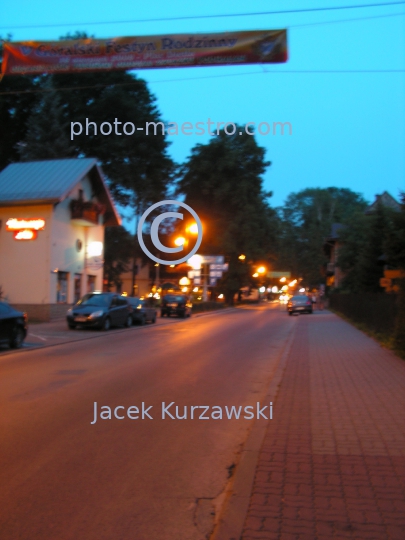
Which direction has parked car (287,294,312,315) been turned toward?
away from the camera

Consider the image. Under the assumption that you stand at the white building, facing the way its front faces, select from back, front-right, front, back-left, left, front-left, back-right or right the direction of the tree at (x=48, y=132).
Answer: back-left

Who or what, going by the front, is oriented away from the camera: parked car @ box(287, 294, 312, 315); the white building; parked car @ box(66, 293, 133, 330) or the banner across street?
parked car @ box(287, 294, 312, 315)

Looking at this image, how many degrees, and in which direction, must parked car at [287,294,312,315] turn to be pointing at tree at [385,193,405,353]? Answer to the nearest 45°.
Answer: approximately 180°

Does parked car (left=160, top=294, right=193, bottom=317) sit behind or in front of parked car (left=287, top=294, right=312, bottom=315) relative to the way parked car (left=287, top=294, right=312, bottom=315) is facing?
behind

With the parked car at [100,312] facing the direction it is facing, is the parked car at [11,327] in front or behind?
in front

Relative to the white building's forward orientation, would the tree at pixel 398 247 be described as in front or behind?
in front

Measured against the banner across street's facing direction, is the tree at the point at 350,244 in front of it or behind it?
behind

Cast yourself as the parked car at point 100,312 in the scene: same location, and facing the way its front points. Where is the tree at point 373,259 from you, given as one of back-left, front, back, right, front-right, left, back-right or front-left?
back-left

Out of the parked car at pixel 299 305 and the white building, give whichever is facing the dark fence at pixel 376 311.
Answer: the white building

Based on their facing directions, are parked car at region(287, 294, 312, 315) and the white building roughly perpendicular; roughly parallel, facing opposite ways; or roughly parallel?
roughly perpendicular

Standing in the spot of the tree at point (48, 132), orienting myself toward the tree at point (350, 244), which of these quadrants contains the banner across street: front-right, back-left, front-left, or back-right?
front-right

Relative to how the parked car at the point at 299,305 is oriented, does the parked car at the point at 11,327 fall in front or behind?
behind

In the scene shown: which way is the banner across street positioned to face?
toward the camera
